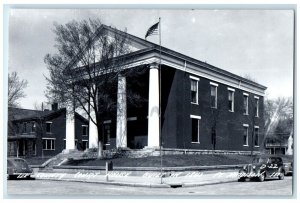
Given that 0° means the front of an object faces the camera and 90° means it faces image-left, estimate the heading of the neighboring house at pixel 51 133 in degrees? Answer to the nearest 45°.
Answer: approximately 45°
